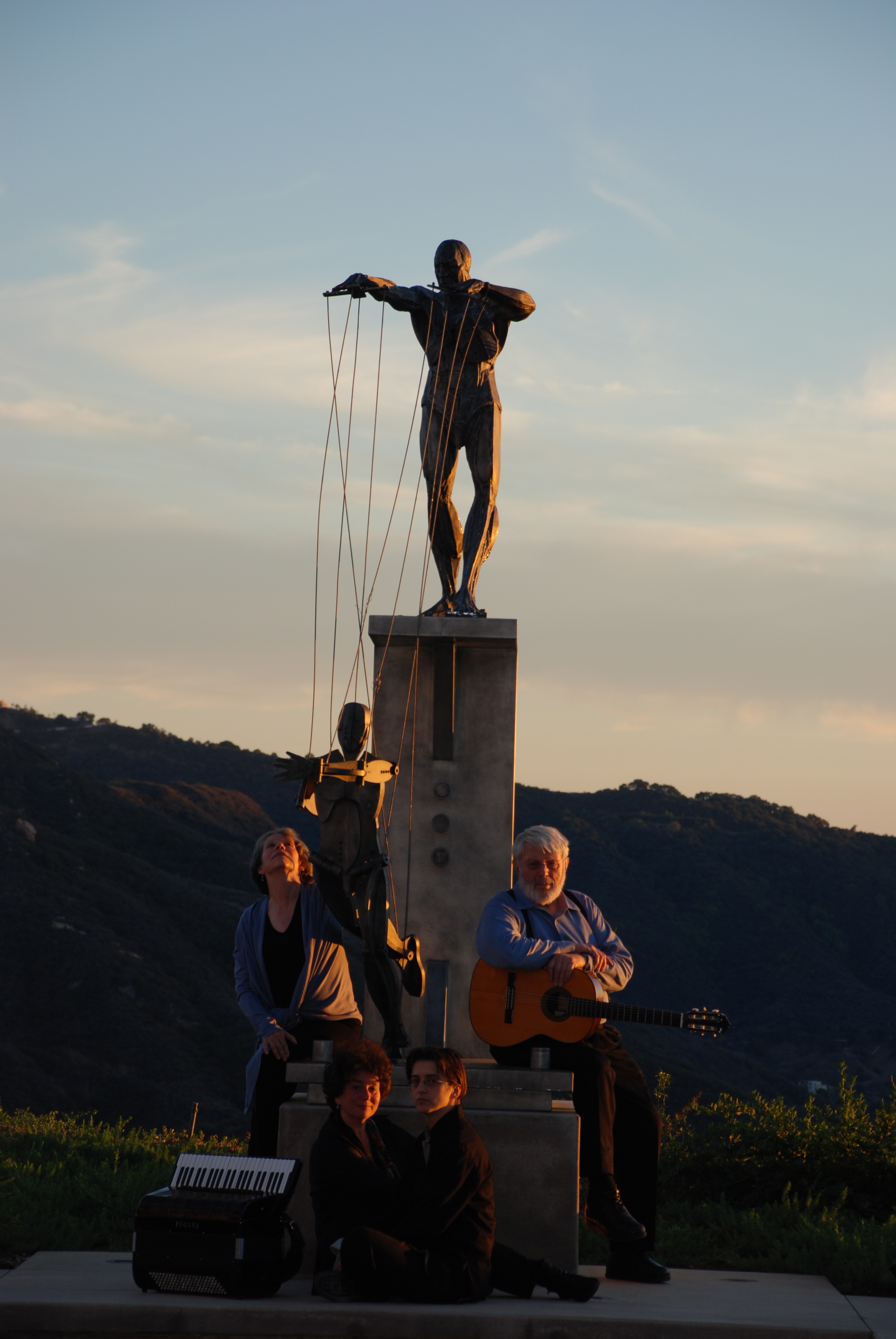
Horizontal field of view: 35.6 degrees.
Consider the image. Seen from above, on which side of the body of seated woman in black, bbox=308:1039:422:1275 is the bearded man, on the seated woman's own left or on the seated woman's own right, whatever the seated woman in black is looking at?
on the seated woman's own left

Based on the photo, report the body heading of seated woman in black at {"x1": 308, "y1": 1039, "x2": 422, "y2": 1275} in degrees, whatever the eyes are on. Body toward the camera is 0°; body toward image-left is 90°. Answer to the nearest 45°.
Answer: approximately 315°

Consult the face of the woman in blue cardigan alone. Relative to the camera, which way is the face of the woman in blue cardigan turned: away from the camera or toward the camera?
toward the camera

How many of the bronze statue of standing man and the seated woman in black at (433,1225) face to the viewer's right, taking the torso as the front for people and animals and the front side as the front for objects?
0

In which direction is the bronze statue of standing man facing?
toward the camera

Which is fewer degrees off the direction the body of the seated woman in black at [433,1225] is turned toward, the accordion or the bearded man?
the accordion

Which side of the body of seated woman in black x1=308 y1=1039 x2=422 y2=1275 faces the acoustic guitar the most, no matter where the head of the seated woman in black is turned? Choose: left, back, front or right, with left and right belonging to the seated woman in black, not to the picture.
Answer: left
